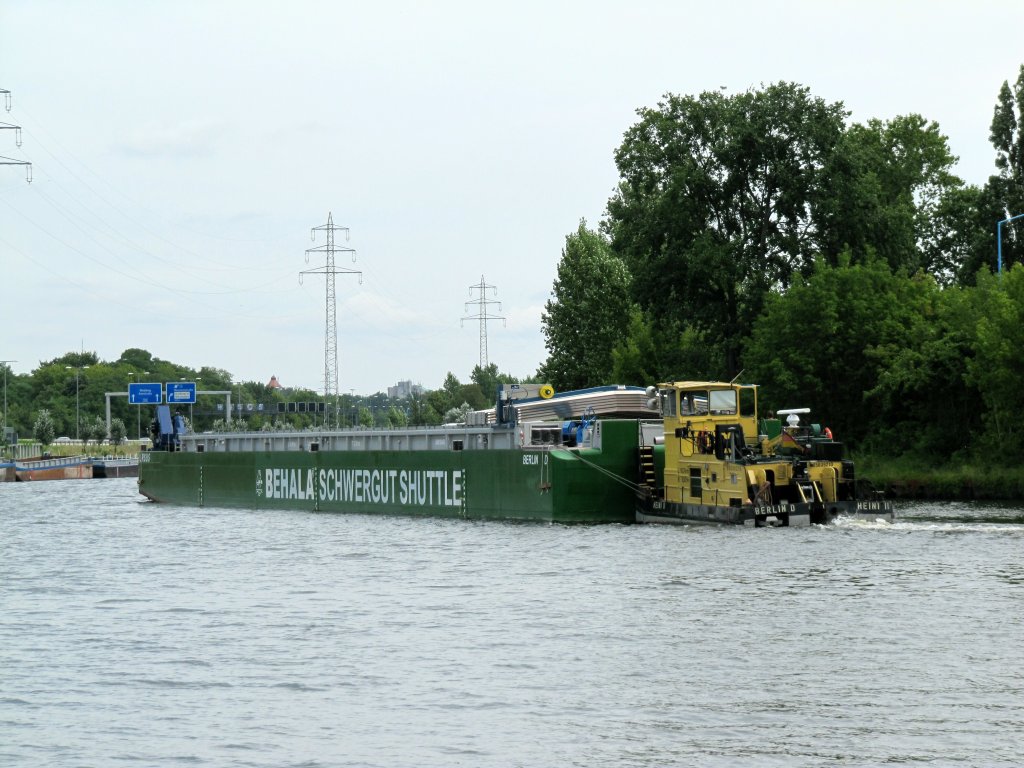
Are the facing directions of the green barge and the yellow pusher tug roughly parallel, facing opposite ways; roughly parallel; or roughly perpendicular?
roughly parallel

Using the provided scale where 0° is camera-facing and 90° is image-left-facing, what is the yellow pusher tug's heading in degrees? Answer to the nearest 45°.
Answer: approximately 135°

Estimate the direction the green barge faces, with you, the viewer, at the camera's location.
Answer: facing away from the viewer and to the left of the viewer
